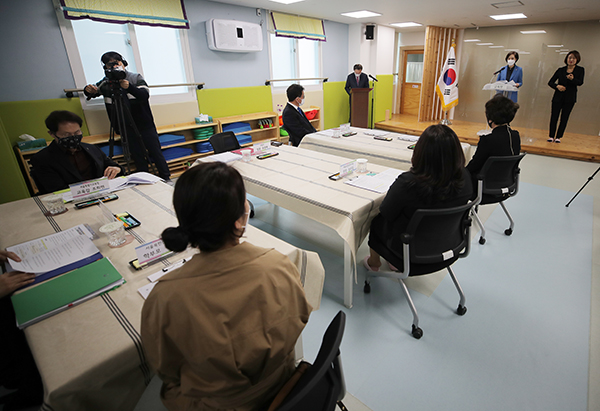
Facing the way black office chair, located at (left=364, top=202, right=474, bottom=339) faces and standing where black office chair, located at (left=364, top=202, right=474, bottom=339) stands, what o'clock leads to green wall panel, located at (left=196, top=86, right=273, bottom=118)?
The green wall panel is roughly at 12 o'clock from the black office chair.

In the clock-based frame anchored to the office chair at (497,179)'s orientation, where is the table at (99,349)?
The table is roughly at 8 o'clock from the office chair.

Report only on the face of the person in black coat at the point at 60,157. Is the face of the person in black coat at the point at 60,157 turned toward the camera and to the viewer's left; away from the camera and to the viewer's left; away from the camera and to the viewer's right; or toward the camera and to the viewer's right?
toward the camera and to the viewer's right

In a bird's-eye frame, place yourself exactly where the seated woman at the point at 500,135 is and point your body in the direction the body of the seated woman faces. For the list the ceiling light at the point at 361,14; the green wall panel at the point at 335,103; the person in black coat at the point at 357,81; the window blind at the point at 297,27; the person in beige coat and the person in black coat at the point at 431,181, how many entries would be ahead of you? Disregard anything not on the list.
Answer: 4

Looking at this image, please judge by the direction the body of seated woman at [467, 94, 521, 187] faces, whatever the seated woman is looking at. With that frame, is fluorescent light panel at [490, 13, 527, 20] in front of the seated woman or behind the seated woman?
in front

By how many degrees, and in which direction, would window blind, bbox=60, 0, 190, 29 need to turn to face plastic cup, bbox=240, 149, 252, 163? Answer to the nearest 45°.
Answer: approximately 45° to its right

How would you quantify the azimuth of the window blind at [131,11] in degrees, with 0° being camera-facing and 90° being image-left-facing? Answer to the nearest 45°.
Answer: approximately 315°

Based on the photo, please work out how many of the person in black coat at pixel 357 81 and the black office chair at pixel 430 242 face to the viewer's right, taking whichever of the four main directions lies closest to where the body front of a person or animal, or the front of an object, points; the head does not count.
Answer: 0

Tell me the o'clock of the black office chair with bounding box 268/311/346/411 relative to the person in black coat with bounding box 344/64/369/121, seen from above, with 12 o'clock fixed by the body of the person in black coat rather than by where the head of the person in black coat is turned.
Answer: The black office chair is roughly at 12 o'clock from the person in black coat.

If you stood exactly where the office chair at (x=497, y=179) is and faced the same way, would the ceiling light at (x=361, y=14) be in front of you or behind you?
in front

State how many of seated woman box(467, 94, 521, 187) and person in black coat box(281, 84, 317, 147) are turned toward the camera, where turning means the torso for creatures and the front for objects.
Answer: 0
